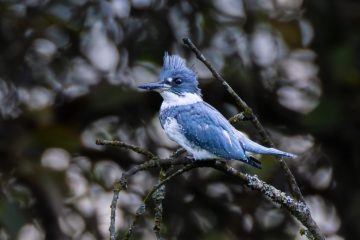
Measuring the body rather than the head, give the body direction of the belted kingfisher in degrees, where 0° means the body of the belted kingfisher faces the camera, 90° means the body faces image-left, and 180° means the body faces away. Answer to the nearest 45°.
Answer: approximately 90°
